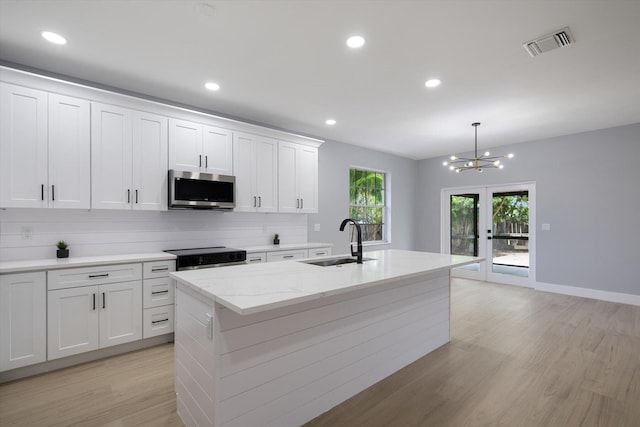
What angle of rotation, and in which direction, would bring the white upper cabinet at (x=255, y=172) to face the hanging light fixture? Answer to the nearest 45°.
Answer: approximately 45° to its left

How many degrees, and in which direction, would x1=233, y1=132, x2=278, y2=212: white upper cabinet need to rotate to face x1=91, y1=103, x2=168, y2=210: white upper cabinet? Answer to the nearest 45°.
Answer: approximately 90° to its right

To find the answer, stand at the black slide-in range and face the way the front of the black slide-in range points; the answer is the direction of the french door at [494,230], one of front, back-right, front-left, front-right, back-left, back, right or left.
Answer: left

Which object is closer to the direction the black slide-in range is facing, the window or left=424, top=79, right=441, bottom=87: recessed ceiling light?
the recessed ceiling light

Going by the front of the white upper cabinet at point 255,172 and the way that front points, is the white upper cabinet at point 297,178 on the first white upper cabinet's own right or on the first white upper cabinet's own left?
on the first white upper cabinet's own left

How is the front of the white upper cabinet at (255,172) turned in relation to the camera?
facing the viewer and to the right of the viewer

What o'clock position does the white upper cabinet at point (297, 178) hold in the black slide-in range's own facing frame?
The white upper cabinet is roughly at 8 o'clock from the black slide-in range.

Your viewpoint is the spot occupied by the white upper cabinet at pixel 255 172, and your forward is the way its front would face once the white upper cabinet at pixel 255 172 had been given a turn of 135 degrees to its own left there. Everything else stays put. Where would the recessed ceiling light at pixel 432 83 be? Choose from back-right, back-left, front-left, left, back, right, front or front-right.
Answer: back-right

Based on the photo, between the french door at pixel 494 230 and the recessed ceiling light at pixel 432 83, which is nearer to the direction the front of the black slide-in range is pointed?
the recessed ceiling light

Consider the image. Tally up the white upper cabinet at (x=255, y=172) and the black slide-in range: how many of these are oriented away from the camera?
0

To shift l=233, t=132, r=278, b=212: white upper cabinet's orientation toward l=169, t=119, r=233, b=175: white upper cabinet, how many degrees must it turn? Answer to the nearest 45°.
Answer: approximately 90° to its right

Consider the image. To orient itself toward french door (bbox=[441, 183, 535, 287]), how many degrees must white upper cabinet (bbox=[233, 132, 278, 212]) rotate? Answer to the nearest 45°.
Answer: approximately 45° to its left

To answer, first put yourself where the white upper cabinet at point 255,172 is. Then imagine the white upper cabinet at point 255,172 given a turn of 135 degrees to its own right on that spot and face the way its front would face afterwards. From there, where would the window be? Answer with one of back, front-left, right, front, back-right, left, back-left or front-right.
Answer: back-right

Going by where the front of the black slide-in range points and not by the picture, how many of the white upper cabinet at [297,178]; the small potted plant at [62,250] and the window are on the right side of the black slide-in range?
1
